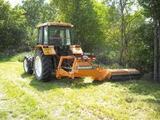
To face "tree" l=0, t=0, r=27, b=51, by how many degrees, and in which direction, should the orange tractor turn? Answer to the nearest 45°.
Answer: approximately 45° to its right
